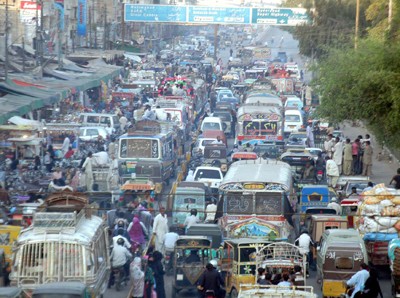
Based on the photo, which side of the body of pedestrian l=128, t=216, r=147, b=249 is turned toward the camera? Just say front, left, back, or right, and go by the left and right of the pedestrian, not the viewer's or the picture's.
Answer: back

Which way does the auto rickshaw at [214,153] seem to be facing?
away from the camera
